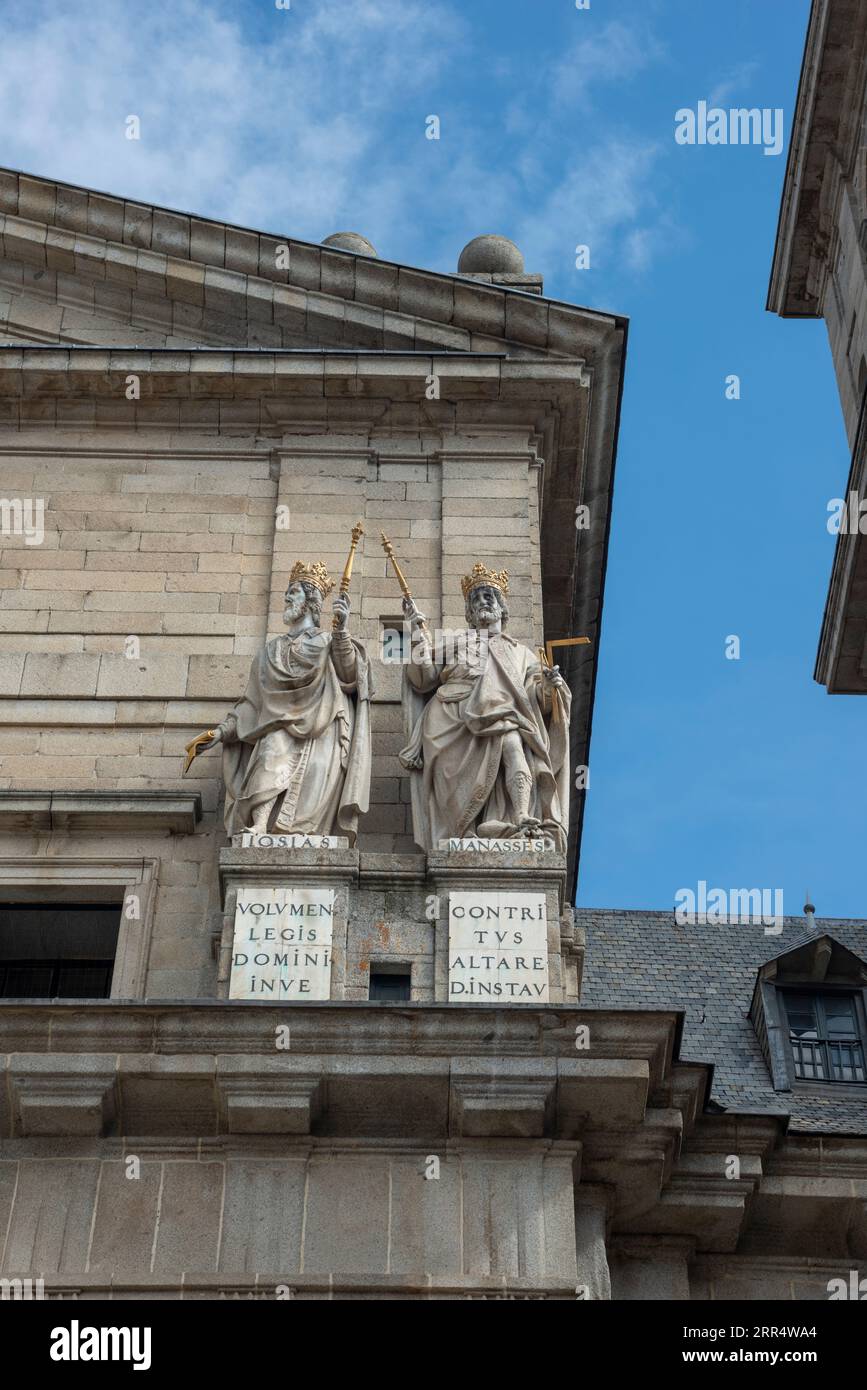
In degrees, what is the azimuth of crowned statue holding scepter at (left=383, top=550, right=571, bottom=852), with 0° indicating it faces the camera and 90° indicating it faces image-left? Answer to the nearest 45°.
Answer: approximately 0°

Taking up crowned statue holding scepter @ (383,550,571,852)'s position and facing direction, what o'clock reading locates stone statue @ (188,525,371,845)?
The stone statue is roughly at 3 o'clock from the crowned statue holding scepter.

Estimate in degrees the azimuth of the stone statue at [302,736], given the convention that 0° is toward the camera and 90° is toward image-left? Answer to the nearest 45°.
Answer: approximately 45°

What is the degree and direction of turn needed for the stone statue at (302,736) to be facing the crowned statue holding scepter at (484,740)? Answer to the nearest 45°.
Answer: approximately 135° to its left

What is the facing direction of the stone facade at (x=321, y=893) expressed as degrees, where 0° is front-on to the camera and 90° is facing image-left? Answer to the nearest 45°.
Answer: approximately 0°
